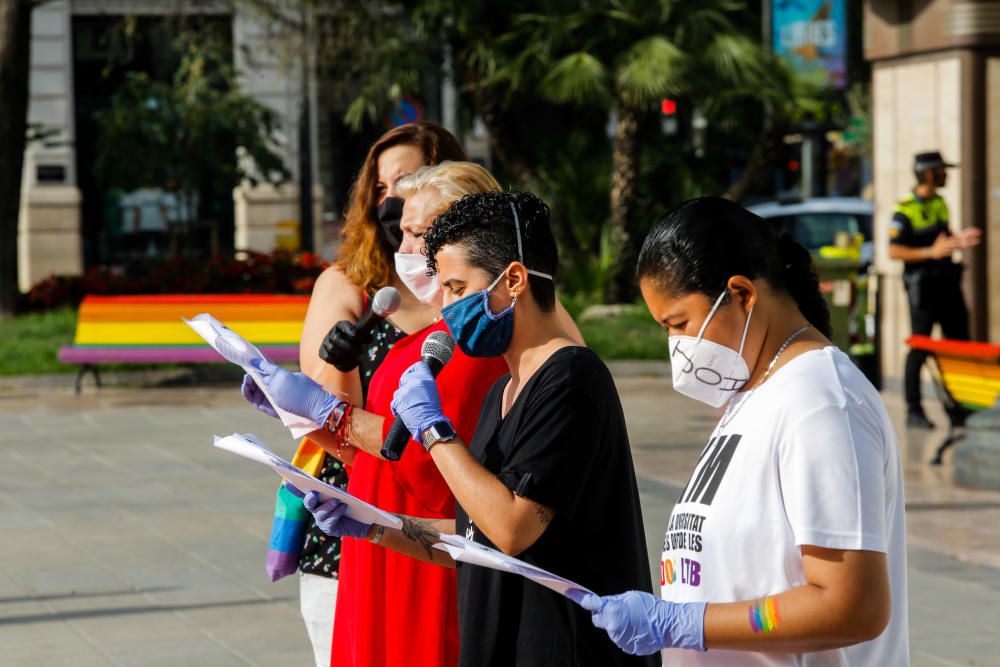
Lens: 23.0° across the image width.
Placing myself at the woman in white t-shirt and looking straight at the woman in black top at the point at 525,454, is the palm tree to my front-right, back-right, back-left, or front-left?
front-right

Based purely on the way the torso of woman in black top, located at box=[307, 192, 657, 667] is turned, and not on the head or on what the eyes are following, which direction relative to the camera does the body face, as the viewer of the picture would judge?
to the viewer's left

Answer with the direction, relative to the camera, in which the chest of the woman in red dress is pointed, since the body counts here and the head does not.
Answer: to the viewer's left

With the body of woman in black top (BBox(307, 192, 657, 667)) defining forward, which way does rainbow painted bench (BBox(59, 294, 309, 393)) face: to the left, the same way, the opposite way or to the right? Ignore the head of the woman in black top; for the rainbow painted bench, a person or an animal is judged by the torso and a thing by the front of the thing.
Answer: to the left

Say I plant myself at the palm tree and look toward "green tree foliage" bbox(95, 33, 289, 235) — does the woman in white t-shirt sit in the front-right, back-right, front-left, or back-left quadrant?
back-left

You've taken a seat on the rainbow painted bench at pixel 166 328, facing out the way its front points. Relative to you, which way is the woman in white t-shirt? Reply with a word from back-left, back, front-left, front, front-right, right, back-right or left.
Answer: front

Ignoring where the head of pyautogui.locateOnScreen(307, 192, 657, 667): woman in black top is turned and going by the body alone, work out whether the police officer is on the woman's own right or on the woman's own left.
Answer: on the woman's own right

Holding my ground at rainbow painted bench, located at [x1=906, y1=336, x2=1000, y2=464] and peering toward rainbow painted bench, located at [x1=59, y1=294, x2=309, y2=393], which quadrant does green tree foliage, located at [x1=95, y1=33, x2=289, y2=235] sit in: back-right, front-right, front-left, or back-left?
front-right

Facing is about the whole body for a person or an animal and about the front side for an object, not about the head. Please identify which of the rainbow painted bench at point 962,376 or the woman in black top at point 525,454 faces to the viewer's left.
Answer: the woman in black top

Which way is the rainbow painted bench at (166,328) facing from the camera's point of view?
toward the camera

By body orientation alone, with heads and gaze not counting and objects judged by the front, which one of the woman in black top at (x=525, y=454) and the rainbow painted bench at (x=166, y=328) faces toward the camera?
the rainbow painted bench

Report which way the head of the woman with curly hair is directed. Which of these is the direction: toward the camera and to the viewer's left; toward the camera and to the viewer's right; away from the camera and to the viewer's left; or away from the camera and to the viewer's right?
toward the camera and to the viewer's left

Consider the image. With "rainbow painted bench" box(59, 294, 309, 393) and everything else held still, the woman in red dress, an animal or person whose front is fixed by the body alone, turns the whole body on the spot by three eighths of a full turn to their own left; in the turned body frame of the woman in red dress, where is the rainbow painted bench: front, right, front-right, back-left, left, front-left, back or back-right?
back-left

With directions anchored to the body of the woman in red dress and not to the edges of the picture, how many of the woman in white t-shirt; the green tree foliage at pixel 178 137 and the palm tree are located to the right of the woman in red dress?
2

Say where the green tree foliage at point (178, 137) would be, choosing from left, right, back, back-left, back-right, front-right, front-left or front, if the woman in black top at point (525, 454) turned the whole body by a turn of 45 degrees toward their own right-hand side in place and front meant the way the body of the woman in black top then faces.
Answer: front-right

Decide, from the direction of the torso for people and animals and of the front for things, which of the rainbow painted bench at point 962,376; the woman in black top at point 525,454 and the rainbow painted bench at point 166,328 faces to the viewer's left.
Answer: the woman in black top
